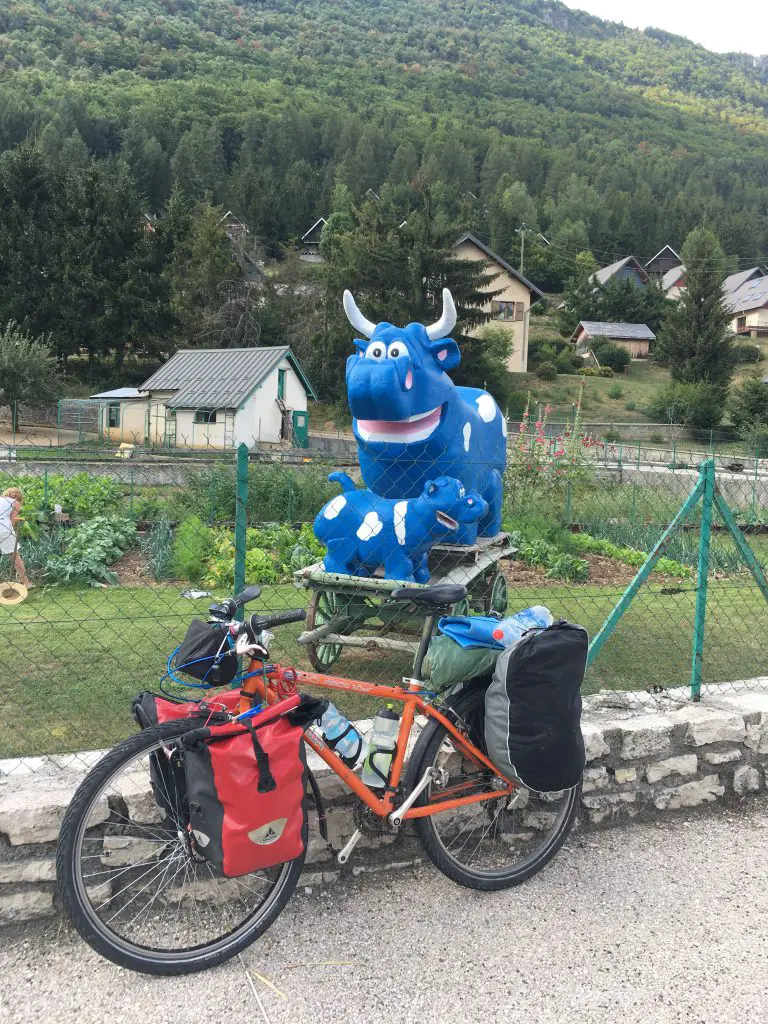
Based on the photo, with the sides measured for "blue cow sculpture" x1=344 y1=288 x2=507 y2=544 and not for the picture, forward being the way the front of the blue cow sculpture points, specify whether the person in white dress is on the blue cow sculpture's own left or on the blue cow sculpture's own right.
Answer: on the blue cow sculpture's own right

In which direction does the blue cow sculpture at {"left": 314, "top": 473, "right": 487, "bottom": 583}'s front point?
to the viewer's right

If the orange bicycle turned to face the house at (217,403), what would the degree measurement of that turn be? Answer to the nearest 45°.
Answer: approximately 135° to its right

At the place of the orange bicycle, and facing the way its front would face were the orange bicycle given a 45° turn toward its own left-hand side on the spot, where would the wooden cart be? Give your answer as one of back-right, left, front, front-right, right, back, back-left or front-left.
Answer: back

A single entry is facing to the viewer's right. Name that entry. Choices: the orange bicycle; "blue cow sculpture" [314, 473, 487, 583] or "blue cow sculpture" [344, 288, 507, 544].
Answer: "blue cow sculpture" [314, 473, 487, 583]

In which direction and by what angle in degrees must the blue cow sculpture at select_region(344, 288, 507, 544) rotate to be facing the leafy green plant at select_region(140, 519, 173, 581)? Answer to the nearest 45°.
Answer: approximately 90° to its right

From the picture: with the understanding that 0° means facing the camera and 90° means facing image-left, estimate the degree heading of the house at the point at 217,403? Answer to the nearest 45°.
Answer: approximately 315°

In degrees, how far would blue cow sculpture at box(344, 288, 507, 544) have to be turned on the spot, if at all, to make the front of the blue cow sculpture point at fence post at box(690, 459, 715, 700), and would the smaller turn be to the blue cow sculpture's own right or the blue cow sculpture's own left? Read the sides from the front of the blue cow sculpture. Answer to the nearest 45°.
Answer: approximately 90° to the blue cow sculpture's own left

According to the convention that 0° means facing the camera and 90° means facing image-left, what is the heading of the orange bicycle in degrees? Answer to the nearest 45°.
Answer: approximately 45°

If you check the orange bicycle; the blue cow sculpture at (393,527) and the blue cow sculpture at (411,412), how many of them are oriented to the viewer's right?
1

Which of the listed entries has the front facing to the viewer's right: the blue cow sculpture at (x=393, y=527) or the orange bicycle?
the blue cow sculpture

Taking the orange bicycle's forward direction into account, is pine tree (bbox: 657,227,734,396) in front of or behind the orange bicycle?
behind

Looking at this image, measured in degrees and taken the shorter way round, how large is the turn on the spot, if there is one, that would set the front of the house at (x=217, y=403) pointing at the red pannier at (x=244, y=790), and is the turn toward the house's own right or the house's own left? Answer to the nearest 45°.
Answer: approximately 45° to the house's own right
